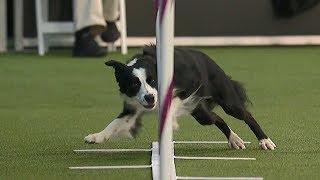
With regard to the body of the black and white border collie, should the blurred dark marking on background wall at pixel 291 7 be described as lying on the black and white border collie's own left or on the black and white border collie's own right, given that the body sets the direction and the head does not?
on the black and white border collie's own right

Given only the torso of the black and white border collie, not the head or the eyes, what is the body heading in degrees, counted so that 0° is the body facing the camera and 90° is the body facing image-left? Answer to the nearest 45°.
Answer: approximately 90°

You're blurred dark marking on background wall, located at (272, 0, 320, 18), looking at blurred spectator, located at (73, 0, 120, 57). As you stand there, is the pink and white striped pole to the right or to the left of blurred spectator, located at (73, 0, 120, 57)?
left

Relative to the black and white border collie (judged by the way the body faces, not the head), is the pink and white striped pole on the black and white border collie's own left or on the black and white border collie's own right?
on the black and white border collie's own left

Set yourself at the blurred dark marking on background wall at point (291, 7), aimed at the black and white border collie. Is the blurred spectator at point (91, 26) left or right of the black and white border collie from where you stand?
right

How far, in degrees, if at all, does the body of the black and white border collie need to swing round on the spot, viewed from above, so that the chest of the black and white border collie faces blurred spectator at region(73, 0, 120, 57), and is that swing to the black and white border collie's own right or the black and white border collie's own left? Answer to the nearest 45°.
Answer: approximately 90° to the black and white border collie's own right
